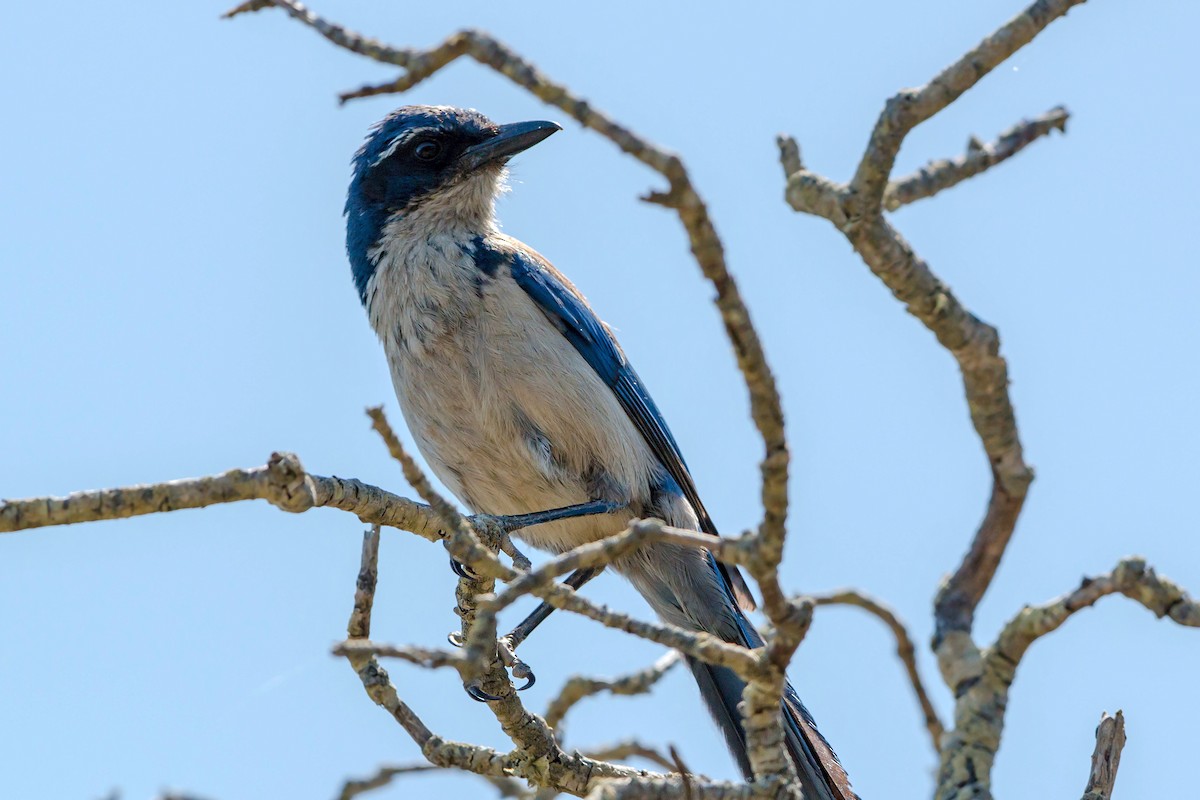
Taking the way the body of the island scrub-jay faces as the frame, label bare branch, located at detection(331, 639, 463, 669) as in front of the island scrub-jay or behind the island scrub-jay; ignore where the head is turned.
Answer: in front

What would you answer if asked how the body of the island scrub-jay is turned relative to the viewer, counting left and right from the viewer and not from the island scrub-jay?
facing the viewer and to the left of the viewer

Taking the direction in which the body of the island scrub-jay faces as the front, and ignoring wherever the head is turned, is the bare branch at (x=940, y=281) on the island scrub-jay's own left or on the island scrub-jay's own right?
on the island scrub-jay's own left

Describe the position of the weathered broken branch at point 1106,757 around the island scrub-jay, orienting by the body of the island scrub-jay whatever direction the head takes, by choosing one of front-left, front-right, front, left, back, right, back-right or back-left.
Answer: left
